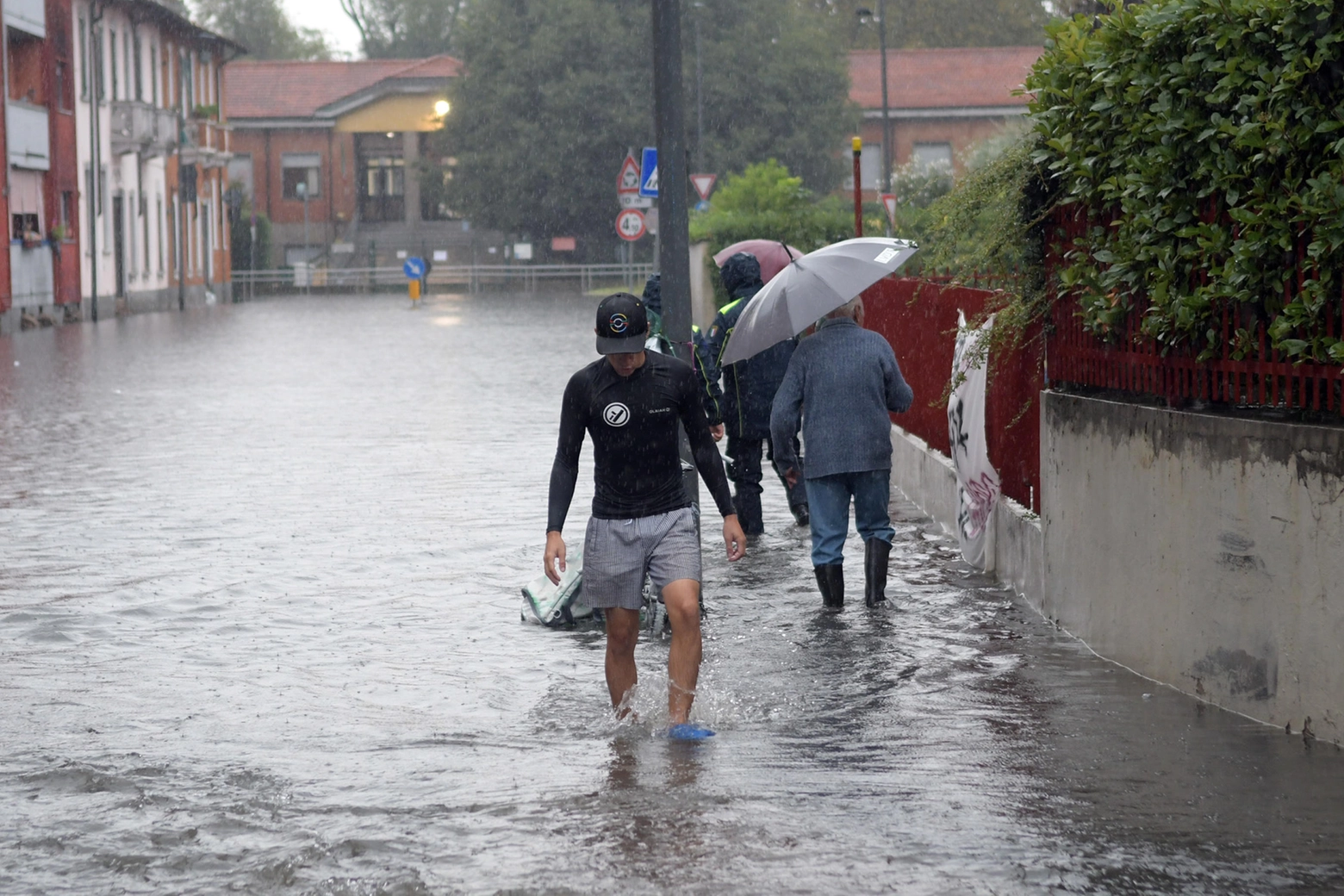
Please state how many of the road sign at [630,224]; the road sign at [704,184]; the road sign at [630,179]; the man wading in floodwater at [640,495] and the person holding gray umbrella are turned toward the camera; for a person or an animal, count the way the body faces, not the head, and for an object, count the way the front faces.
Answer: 4

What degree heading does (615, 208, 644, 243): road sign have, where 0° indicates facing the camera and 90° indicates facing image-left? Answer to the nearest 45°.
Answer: approximately 0°

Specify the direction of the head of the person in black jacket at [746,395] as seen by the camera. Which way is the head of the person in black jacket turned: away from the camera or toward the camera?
away from the camera

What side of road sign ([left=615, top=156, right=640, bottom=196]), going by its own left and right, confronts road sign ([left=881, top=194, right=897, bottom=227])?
left

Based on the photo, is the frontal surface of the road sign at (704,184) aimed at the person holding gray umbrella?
yes

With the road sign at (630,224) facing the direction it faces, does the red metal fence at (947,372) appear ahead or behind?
ahead

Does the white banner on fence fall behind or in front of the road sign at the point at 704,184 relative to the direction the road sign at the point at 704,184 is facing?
in front

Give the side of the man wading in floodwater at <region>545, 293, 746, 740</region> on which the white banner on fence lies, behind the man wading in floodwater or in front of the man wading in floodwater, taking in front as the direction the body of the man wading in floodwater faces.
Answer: behind

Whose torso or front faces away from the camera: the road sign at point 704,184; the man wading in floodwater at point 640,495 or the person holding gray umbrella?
the person holding gray umbrella

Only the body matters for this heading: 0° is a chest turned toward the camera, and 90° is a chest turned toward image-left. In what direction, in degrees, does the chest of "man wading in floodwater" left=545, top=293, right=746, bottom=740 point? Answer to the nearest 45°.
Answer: approximately 0°

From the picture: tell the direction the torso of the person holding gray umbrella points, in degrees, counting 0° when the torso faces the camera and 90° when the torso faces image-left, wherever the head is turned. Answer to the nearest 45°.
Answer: approximately 180°
